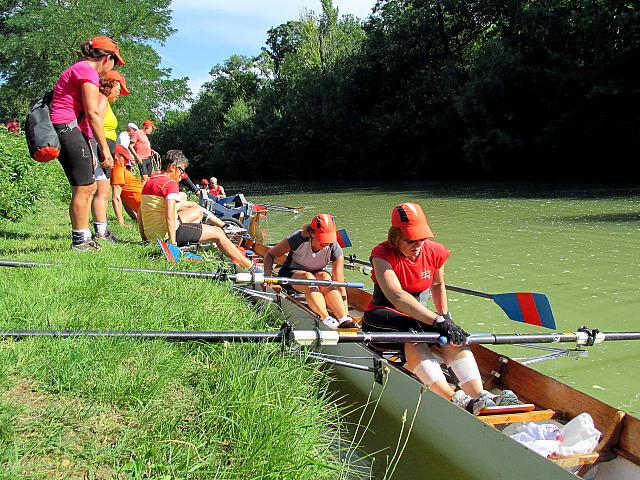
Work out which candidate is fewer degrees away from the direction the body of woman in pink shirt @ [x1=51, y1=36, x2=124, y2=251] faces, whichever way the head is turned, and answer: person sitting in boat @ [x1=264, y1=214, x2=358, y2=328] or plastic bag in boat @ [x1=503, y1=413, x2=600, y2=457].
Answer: the person sitting in boat

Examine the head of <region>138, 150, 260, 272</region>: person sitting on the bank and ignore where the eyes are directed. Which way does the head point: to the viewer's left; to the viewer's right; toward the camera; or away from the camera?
to the viewer's right

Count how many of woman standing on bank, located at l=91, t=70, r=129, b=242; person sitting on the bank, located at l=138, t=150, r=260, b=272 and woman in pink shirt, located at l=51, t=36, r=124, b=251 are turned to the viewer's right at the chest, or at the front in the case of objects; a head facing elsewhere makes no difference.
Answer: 3

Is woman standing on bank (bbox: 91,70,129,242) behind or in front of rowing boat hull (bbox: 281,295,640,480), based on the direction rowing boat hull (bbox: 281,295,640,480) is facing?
in front

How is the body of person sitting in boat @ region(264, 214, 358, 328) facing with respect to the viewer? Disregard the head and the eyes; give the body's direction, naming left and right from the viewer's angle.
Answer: facing the viewer and to the right of the viewer

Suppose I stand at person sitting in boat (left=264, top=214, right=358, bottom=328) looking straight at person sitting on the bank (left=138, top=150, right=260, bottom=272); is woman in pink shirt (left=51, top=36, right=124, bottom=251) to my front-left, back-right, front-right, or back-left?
front-left

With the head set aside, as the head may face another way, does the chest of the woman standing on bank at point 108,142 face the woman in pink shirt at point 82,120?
no

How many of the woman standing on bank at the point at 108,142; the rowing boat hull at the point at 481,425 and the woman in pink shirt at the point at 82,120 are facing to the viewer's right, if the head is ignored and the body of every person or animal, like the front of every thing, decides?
2

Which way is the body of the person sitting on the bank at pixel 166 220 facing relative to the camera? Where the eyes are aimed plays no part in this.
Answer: to the viewer's right

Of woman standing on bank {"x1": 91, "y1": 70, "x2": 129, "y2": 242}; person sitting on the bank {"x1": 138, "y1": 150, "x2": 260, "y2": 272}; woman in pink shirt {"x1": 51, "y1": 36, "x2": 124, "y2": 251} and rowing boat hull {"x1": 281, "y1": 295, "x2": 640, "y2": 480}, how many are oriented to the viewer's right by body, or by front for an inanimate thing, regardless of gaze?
3

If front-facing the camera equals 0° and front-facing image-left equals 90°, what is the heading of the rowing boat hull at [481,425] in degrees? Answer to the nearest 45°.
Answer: approximately 135°

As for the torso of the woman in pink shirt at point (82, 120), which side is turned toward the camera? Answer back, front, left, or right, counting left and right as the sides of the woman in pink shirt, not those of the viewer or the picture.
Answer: right

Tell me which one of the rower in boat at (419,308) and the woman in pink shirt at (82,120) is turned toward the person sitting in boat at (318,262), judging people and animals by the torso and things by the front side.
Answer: the woman in pink shirt

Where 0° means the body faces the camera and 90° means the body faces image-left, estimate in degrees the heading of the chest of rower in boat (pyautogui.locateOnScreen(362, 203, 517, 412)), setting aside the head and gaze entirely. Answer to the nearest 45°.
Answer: approximately 315°

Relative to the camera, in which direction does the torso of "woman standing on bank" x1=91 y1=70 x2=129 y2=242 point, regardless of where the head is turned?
to the viewer's right

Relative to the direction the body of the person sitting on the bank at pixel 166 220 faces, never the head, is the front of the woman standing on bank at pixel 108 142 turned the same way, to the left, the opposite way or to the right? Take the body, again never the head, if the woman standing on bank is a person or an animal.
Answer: the same way

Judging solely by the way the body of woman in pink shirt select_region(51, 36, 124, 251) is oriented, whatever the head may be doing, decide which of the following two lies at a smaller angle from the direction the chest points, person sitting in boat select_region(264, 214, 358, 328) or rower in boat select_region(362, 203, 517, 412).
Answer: the person sitting in boat
